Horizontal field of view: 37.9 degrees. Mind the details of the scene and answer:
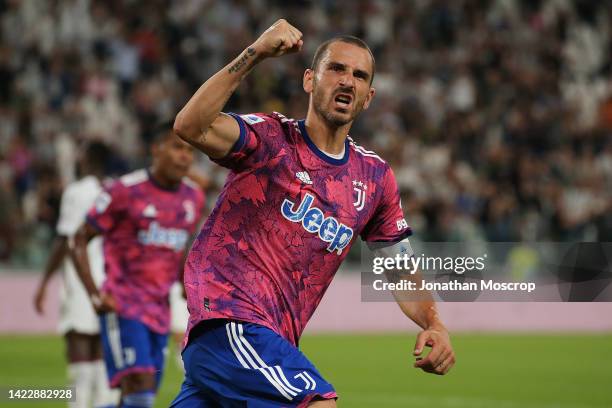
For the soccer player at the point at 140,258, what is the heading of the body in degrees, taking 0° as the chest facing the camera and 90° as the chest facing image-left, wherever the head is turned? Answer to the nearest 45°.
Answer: approximately 315°

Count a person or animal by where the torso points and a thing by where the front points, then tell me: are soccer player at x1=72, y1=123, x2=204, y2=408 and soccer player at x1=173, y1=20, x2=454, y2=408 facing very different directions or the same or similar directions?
same or similar directions

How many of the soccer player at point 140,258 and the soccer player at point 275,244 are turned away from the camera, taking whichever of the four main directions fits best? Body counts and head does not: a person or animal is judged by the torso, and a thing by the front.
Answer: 0

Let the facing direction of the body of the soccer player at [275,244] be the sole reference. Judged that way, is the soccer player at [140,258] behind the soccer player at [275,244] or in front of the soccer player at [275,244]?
behind

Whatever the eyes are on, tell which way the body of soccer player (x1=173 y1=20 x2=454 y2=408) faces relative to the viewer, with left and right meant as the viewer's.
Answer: facing the viewer and to the right of the viewer

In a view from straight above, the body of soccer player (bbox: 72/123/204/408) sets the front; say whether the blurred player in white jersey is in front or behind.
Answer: behind

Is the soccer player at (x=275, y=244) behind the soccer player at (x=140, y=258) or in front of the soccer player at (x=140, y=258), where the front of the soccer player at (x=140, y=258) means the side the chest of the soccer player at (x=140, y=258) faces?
in front
